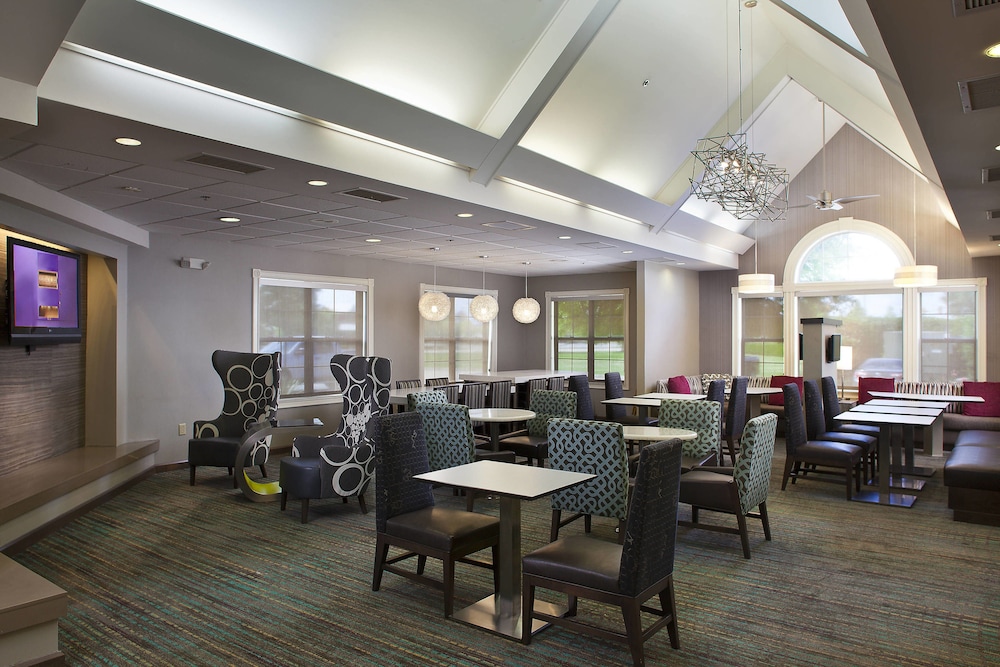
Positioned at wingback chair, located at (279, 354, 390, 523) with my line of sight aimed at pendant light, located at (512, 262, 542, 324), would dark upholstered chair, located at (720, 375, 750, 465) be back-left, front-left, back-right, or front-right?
front-right

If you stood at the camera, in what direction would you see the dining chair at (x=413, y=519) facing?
facing the viewer and to the right of the viewer

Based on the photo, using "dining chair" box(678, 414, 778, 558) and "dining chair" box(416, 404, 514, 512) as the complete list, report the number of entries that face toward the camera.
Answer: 0

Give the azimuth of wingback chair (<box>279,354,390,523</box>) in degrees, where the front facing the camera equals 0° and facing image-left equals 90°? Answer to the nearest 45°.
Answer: approximately 45°

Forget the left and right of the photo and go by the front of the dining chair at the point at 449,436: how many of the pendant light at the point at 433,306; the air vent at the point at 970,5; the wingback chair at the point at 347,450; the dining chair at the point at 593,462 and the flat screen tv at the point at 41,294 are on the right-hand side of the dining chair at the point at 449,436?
2

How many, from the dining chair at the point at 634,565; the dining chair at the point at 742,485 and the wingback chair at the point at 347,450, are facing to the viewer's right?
0

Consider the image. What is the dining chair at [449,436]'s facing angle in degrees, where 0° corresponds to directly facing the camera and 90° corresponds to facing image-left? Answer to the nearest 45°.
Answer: approximately 225°

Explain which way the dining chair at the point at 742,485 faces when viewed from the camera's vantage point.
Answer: facing away from the viewer and to the left of the viewer

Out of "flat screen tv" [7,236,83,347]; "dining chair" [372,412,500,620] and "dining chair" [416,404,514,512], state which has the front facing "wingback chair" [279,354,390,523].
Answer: the flat screen tv

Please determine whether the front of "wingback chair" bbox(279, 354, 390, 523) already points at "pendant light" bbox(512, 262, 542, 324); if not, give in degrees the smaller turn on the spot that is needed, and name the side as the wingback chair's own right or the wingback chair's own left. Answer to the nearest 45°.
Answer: approximately 180°
